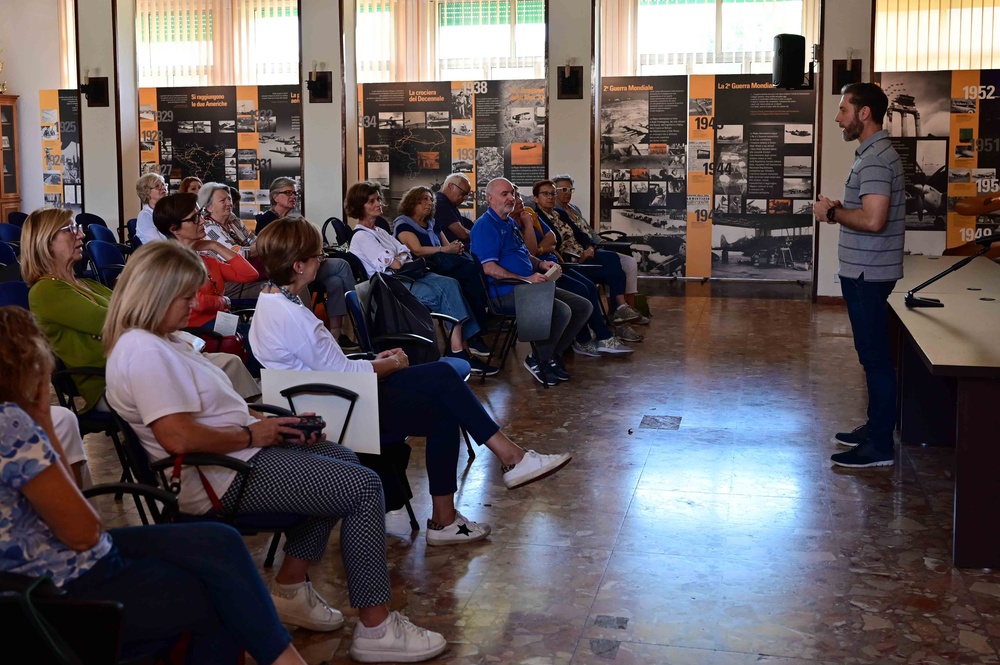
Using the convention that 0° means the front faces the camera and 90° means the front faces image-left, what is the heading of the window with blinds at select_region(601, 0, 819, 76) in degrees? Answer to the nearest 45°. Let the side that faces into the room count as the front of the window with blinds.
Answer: approximately 0°

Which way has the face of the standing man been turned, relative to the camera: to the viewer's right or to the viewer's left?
to the viewer's left

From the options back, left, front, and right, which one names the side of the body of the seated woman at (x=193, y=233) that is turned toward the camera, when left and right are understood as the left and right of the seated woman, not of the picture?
right

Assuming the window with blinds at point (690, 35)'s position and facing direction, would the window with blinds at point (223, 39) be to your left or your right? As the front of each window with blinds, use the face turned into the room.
on your right

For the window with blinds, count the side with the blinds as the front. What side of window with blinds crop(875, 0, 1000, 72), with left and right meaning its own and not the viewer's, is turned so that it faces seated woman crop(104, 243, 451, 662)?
front

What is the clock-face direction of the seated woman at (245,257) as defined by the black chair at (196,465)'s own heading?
The seated woman is roughly at 9 o'clock from the black chair.

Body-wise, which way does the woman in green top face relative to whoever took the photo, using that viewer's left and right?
facing to the right of the viewer

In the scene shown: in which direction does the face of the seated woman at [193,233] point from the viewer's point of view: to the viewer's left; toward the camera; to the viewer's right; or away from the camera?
to the viewer's right

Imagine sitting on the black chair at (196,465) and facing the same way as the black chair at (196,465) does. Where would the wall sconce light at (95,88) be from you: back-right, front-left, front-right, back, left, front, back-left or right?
left

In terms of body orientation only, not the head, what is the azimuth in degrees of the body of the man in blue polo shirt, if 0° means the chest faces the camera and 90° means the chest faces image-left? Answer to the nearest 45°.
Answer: approximately 315°

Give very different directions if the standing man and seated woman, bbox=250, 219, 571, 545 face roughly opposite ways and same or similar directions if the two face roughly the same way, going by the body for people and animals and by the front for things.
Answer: very different directions

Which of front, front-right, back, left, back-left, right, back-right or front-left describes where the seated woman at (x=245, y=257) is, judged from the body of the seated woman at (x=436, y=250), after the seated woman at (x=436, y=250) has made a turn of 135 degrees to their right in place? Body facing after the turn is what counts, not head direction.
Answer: front

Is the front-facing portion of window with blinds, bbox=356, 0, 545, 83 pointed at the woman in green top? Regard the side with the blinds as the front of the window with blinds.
yes

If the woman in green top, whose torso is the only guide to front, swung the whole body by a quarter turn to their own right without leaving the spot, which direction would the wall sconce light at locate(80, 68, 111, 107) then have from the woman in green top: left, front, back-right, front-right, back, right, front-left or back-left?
back
